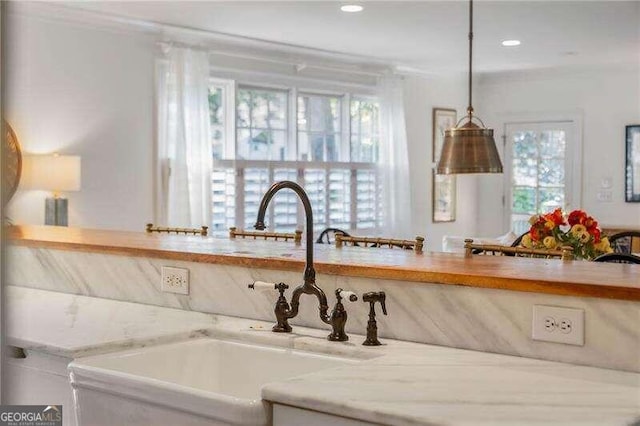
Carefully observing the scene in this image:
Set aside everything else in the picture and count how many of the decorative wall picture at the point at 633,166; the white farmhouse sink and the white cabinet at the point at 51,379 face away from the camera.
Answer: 0

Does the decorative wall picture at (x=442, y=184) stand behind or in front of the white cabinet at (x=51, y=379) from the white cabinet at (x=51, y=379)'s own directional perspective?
behind

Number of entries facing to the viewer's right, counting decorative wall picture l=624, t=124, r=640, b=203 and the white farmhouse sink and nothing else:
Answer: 0

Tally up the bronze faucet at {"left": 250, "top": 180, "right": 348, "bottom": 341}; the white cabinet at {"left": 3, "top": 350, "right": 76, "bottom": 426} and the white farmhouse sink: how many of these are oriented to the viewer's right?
0

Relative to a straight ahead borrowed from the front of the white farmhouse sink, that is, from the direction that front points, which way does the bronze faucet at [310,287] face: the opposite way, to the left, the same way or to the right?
the same way

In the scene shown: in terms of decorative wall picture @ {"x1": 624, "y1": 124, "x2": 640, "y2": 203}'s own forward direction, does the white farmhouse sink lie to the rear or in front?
in front

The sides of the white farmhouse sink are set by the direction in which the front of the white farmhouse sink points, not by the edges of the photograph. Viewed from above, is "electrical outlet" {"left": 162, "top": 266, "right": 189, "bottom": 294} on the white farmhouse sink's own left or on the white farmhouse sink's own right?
on the white farmhouse sink's own right

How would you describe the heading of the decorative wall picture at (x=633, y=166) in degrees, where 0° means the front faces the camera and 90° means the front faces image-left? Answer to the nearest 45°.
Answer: approximately 45°

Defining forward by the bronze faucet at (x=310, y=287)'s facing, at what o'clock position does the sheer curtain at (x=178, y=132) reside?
The sheer curtain is roughly at 4 o'clock from the bronze faucet.

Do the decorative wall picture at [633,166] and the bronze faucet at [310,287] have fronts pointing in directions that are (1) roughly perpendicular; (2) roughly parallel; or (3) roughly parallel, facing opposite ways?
roughly parallel

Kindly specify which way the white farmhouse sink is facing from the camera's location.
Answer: facing the viewer and to the left of the viewer

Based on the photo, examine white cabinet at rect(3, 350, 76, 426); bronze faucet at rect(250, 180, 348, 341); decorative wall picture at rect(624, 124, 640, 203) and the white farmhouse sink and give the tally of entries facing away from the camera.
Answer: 0

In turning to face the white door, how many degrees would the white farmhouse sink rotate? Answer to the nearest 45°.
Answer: approximately 180°
